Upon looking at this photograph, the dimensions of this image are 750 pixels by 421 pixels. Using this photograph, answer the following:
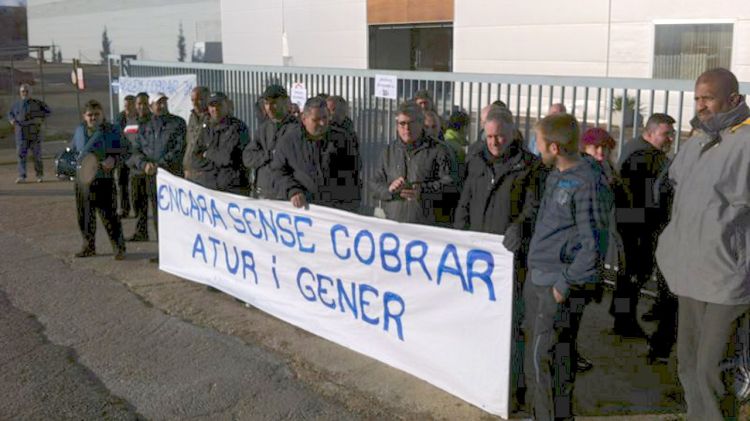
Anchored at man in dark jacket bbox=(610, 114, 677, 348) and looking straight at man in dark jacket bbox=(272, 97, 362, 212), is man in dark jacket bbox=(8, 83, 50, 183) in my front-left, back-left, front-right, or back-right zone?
front-right

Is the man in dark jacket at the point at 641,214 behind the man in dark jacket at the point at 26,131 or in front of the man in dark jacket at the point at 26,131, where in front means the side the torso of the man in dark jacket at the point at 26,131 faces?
in front

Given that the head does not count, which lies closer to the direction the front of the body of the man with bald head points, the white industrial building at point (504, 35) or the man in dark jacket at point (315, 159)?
the man in dark jacket

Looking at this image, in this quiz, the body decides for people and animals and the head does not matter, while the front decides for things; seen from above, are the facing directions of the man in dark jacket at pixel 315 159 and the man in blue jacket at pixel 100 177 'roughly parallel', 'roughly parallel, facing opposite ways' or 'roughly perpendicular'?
roughly parallel

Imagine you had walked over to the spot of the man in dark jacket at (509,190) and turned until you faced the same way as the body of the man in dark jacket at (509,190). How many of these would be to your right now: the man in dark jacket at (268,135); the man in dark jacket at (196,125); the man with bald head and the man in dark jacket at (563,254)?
2

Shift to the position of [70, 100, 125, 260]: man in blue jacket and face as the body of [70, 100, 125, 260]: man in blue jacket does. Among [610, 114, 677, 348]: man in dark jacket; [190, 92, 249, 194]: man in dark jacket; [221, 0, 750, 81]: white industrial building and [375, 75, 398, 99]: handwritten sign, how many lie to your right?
0

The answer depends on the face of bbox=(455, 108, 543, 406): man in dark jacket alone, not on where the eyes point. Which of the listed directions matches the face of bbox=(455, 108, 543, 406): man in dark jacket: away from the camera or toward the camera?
toward the camera

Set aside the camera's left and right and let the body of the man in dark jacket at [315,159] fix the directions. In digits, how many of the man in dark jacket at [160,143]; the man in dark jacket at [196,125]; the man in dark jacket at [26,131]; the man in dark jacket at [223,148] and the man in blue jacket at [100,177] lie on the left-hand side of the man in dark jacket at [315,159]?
0

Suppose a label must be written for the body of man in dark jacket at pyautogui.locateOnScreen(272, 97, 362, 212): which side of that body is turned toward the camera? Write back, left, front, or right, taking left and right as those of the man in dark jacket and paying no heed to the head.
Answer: front

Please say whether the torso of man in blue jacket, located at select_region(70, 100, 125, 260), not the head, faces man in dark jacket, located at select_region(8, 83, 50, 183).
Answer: no

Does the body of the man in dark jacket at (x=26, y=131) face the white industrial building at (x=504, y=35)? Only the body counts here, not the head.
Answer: no

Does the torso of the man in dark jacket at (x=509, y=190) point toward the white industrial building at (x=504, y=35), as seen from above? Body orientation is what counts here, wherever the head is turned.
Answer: no

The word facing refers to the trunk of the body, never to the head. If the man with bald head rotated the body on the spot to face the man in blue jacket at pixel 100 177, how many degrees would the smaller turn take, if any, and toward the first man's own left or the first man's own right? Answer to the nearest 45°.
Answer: approximately 90° to the first man's own right

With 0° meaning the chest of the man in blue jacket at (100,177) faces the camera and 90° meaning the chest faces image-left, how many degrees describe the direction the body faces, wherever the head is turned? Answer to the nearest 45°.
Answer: approximately 0°

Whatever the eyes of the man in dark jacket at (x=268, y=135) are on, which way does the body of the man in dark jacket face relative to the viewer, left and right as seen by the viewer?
facing the viewer

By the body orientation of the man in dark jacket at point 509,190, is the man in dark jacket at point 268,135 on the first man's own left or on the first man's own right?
on the first man's own right
